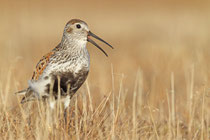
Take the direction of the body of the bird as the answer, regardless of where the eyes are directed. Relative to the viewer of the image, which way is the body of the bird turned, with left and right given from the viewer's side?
facing the viewer and to the right of the viewer
